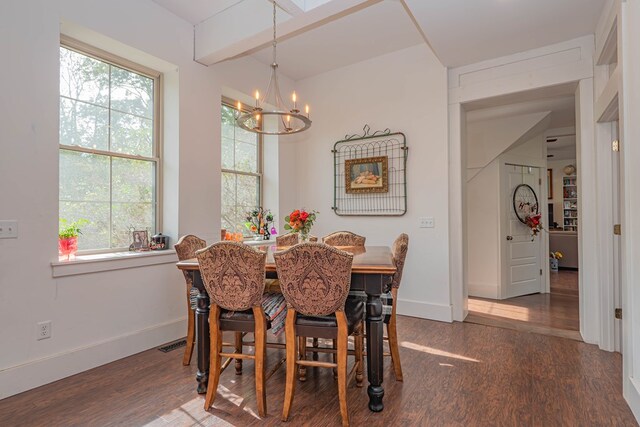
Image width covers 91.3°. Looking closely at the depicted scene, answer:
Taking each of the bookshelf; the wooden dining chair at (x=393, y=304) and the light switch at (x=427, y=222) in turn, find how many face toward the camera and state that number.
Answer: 2

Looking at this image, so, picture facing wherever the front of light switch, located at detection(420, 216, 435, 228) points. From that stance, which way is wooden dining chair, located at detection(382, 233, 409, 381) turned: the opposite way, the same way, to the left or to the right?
to the right

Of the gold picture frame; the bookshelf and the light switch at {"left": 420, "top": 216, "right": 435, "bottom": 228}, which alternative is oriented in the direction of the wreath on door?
the bookshelf

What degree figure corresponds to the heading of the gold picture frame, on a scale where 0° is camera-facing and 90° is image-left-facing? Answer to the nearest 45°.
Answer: approximately 0°

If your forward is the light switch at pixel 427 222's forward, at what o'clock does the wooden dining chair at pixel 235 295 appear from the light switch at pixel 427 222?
The wooden dining chair is roughly at 1 o'clock from the light switch.

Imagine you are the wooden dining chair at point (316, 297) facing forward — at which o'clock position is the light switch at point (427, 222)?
The light switch is roughly at 1 o'clock from the wooden dining chair.

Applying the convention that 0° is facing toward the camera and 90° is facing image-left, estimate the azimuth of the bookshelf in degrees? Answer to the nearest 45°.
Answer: approximately 0°

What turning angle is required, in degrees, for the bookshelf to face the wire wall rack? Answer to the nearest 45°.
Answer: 0° — it already faces it

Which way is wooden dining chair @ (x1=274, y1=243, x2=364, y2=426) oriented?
away from the camera

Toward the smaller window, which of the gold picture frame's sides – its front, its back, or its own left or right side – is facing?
right
